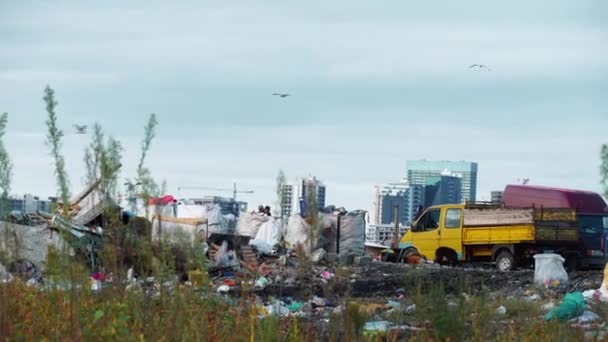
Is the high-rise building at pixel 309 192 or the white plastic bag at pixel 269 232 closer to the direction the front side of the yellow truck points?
the white plastic bag

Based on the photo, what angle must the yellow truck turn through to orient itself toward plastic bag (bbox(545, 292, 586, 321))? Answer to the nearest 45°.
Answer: approximately 135° to its left

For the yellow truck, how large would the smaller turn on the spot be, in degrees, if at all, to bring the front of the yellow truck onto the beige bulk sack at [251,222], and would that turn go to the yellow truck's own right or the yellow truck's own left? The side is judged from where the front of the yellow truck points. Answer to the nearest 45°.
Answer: approximately 45° to the yellow truck's own left

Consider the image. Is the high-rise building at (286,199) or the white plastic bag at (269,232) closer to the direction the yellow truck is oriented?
the white plastic bag

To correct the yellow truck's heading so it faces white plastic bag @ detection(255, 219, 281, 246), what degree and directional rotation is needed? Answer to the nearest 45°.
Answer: approximately 45° to its left

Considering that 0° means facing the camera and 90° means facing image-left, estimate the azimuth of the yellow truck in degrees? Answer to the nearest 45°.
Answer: approximately 135°

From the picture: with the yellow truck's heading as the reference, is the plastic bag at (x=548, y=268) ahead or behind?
behind
